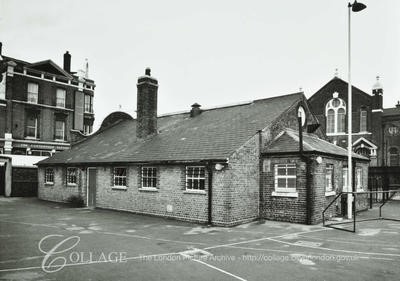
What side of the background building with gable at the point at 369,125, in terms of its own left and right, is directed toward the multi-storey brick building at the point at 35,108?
right

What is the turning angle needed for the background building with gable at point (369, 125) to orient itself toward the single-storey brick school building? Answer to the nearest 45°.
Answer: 0° — it already faces it

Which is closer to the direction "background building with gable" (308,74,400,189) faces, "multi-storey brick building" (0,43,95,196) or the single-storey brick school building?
the single-storey brick school building
